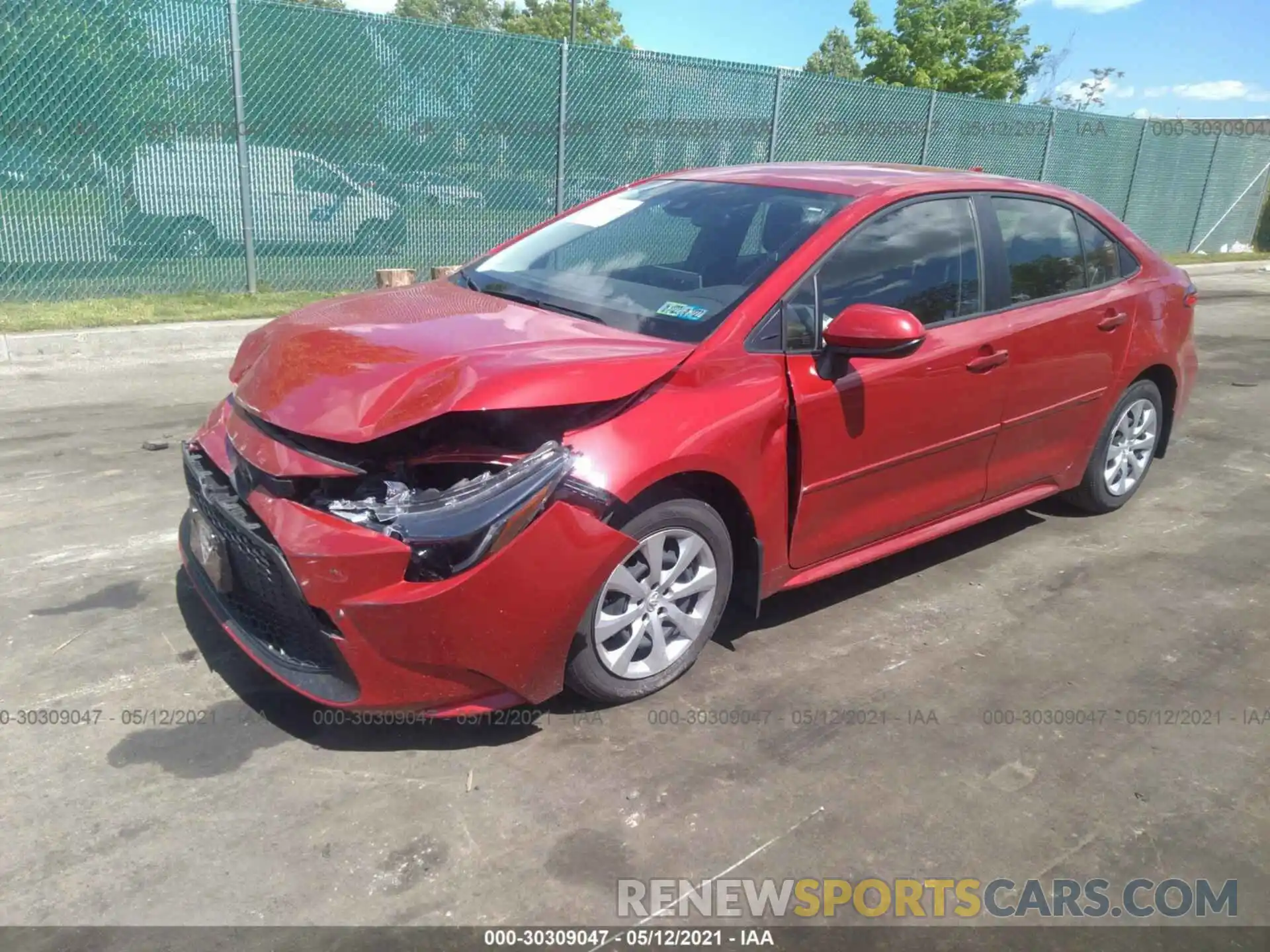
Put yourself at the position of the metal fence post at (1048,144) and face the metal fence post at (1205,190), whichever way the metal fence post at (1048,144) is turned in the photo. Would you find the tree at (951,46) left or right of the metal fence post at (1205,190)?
left

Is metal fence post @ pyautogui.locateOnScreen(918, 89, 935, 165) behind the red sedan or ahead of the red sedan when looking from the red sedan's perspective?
behind

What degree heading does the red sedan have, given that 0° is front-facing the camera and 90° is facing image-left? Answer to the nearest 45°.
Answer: approximately 45°

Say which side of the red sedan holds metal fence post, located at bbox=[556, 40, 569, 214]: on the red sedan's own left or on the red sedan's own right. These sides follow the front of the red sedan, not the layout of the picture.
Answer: on the red sedan's own right

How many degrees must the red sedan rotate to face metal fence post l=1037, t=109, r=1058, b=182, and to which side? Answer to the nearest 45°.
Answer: approximately 135° to its right

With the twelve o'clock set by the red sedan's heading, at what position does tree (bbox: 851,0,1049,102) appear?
The tree is roughly at 5 o'clock from the red sedan.

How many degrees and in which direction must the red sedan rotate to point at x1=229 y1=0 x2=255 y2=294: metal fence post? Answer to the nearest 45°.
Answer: approximately 90° to its right

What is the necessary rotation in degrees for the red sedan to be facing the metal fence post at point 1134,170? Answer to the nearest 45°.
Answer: approximately 180°

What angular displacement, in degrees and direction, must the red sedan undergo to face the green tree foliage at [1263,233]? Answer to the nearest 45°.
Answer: approximately 180°

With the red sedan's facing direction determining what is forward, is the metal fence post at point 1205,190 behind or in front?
behind

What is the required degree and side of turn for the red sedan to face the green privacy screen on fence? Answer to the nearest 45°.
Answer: approximately 90° to its right

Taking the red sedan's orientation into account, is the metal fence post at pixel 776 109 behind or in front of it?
behind
